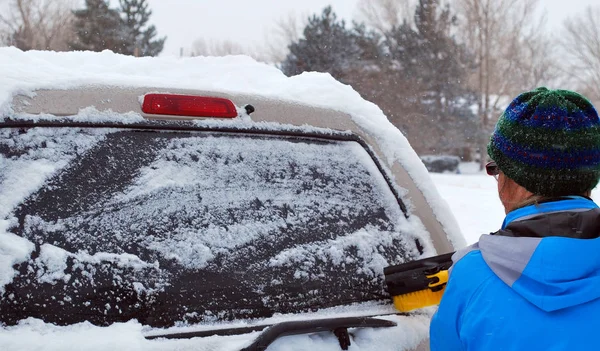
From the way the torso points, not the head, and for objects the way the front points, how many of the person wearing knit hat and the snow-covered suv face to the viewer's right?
0

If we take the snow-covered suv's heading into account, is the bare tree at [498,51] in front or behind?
in front

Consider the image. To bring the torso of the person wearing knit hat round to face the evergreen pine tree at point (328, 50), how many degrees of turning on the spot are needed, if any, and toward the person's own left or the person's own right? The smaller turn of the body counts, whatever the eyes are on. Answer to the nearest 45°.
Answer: approximately 45° to the person's own right

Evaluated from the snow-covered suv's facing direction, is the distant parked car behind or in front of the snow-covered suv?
in front

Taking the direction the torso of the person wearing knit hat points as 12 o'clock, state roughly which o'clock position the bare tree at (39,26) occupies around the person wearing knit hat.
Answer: The bare tree is roughly at 12 o'clock from the person wearing knit hat.

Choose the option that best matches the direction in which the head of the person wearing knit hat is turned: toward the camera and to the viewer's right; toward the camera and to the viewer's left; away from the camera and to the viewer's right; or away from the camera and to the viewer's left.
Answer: away from the camera and to the viewer's left

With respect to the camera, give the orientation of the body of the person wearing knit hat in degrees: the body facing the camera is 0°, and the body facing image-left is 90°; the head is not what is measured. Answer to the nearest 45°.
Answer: approximately 135°

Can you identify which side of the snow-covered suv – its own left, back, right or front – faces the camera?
back

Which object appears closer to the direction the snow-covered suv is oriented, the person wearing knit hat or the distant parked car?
the distant parked car

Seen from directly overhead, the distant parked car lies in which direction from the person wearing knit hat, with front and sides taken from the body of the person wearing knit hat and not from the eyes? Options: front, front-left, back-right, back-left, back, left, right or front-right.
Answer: front-right

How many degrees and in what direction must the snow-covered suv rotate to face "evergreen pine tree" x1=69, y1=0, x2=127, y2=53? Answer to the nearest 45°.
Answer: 0° — it already faces it
